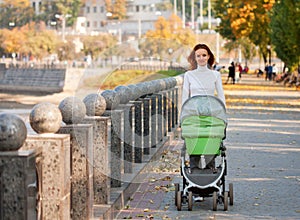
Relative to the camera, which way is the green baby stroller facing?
toward the camera

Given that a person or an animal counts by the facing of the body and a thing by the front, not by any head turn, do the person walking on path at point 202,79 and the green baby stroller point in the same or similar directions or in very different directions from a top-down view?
same or similar directions

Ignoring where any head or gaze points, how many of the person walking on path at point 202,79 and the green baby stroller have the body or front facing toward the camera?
2

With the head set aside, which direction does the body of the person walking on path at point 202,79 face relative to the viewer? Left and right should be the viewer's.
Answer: facing the viewer
